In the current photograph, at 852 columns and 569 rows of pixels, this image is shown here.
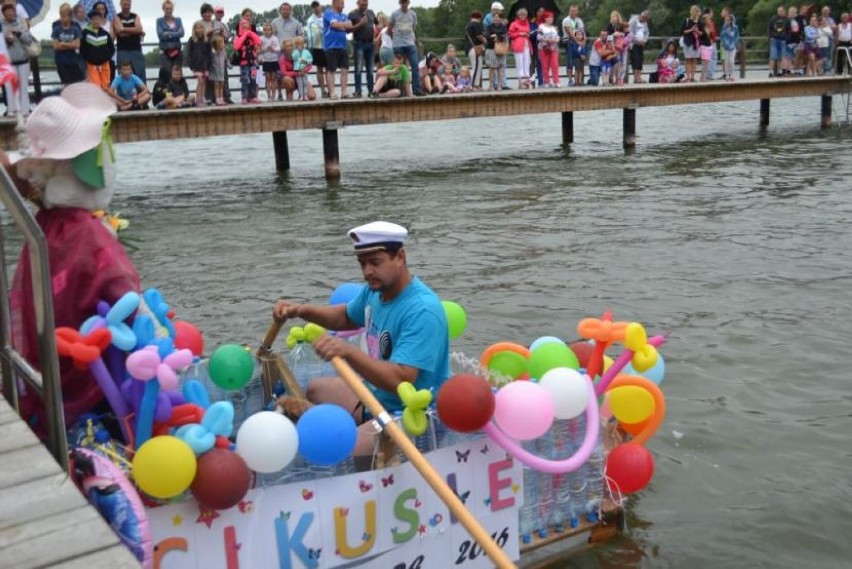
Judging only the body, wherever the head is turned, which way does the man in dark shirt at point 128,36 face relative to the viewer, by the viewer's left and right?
facing the viewer

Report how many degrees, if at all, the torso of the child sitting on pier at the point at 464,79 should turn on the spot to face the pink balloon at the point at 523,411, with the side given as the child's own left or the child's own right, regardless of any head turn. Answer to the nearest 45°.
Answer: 0° — they already face it

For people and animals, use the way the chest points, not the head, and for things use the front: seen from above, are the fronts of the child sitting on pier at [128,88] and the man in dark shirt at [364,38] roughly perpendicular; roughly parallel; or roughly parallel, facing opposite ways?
roughly parallel

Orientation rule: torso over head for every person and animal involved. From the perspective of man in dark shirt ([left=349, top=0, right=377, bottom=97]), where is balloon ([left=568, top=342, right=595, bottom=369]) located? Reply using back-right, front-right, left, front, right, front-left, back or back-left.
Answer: front

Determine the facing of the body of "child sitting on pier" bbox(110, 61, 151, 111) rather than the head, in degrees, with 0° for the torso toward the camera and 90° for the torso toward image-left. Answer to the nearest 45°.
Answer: approximately 0°

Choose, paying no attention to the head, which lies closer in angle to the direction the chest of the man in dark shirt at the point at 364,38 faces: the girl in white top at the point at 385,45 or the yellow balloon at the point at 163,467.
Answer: the yellow balloon

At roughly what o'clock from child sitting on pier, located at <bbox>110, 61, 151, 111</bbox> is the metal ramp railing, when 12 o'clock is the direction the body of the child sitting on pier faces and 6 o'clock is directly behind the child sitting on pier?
The metal ramp railing is roughly at 12 o'clock from the child sitting on pier.

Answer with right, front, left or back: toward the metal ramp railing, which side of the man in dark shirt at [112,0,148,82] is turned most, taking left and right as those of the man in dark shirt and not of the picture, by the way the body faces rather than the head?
front

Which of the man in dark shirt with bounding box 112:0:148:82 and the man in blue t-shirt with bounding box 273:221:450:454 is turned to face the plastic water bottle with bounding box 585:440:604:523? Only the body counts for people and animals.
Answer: the man in dark shirt

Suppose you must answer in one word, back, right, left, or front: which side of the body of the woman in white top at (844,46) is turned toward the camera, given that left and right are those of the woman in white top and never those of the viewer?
front

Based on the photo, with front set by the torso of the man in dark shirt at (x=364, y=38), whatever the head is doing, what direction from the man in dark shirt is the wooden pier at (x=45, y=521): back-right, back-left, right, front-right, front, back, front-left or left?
front

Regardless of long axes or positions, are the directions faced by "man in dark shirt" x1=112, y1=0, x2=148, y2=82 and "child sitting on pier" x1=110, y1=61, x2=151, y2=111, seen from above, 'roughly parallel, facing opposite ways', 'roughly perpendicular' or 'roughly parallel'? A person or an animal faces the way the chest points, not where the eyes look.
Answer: roughly parallel

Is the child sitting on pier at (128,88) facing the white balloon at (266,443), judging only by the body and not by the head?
yes

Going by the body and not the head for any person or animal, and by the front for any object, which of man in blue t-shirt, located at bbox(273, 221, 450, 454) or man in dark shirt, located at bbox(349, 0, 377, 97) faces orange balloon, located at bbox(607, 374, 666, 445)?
the man in dark shirt

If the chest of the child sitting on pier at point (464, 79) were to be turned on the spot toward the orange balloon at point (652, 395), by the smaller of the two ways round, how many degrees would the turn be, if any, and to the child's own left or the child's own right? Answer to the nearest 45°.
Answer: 0° — they already face it

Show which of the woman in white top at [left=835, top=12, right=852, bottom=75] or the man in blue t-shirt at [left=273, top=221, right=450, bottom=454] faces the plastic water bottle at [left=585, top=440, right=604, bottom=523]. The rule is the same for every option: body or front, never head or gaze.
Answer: the woman in white top

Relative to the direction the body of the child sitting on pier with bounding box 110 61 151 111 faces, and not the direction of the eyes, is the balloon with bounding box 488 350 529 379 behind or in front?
in front

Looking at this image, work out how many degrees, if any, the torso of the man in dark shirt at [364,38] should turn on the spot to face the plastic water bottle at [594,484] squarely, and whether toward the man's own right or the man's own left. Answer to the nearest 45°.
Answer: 0° — they already face it

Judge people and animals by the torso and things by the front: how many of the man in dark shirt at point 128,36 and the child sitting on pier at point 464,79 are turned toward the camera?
2

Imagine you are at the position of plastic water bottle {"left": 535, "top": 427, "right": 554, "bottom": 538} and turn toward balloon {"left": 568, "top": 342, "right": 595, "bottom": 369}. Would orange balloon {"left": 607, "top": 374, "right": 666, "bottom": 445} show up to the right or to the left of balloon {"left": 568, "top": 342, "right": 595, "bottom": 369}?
right
